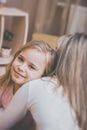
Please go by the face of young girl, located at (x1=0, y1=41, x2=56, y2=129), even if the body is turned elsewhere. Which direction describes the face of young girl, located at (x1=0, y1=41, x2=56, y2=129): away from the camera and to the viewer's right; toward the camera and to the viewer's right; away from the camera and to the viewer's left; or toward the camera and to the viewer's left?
toward the camera and to the viewer's left
